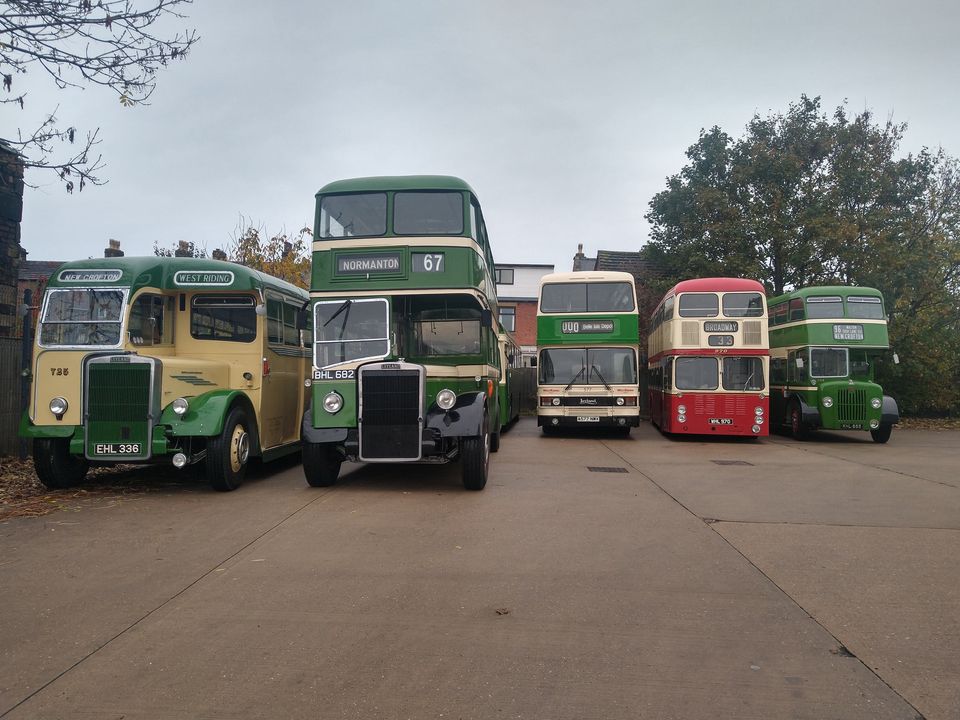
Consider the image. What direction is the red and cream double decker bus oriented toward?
toward the camera

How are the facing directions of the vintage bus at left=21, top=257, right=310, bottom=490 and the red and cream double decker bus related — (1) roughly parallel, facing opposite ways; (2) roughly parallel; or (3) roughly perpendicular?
roughly parallel

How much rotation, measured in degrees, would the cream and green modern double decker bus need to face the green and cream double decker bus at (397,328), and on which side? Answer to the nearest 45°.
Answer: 0° — it already faces it

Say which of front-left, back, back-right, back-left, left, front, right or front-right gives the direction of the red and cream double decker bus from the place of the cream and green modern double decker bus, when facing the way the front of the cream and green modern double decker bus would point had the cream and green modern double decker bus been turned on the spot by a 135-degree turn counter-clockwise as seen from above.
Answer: front-right

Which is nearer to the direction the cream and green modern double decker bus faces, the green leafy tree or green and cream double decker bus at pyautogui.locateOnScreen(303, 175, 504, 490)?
the green and cream double decker bus

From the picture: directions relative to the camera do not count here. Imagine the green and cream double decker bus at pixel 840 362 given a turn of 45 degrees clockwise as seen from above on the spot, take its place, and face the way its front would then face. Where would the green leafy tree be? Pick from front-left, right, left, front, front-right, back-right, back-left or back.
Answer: back

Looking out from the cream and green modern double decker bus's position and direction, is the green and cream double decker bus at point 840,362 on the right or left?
on its left

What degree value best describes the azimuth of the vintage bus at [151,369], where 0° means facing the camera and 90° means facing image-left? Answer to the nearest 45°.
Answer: approximately 45°

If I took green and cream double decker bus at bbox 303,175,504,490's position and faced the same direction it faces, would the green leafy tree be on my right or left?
on my left

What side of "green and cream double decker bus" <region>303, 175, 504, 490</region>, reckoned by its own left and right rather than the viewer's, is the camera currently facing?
front

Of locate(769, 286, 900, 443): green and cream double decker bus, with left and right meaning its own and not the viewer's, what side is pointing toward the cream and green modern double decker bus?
right

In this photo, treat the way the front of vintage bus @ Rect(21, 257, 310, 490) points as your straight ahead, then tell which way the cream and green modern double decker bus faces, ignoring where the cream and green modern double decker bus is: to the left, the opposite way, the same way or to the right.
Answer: the same way

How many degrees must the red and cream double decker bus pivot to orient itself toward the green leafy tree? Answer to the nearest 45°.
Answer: approximately 135° to its left

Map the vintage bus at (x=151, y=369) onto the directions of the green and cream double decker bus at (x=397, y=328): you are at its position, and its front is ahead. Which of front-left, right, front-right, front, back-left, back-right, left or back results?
right

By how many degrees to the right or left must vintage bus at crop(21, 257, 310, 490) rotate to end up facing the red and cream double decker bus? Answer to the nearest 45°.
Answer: approximately 135° to its left

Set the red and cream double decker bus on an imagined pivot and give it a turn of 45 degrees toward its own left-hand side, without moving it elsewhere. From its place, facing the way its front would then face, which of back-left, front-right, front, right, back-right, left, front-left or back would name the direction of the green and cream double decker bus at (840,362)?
left

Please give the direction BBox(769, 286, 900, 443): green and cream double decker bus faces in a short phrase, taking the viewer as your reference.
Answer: facing the viewer and to the right of the viewer
